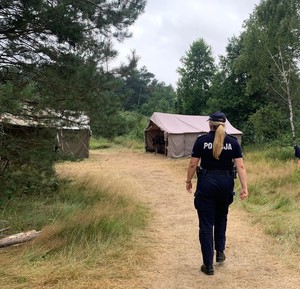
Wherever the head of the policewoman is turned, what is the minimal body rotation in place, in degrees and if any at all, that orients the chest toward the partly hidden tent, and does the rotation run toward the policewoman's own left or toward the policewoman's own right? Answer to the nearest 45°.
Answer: approximately 45° to the policewoman's own left

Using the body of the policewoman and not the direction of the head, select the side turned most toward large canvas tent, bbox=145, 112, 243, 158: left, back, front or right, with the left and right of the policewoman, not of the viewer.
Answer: front

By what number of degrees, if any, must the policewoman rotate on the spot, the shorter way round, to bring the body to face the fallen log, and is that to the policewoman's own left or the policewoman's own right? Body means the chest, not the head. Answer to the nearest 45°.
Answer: approximately 90° to the policewoman's own left

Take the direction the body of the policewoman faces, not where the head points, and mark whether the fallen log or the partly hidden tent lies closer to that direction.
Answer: the partly hidden tent

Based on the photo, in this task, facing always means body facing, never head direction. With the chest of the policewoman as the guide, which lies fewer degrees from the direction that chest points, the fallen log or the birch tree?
the birch tree

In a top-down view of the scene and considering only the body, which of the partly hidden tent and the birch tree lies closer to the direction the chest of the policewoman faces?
the birch tree

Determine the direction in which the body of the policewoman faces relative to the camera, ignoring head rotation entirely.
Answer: away from the camera

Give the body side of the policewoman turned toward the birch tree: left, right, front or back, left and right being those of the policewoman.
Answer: front
